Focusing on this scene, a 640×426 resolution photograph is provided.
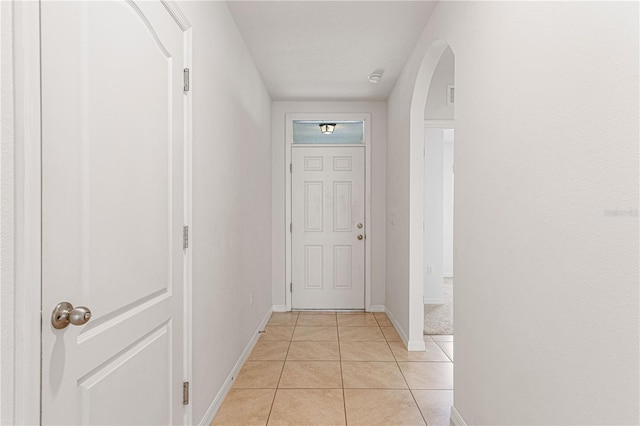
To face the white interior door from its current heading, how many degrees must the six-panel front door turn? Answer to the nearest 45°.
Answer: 0° — it already faces it

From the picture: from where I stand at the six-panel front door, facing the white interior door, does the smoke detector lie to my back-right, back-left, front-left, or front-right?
front-left

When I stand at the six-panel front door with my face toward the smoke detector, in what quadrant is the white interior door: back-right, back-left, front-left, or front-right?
front-right

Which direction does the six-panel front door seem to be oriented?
toward the camera
